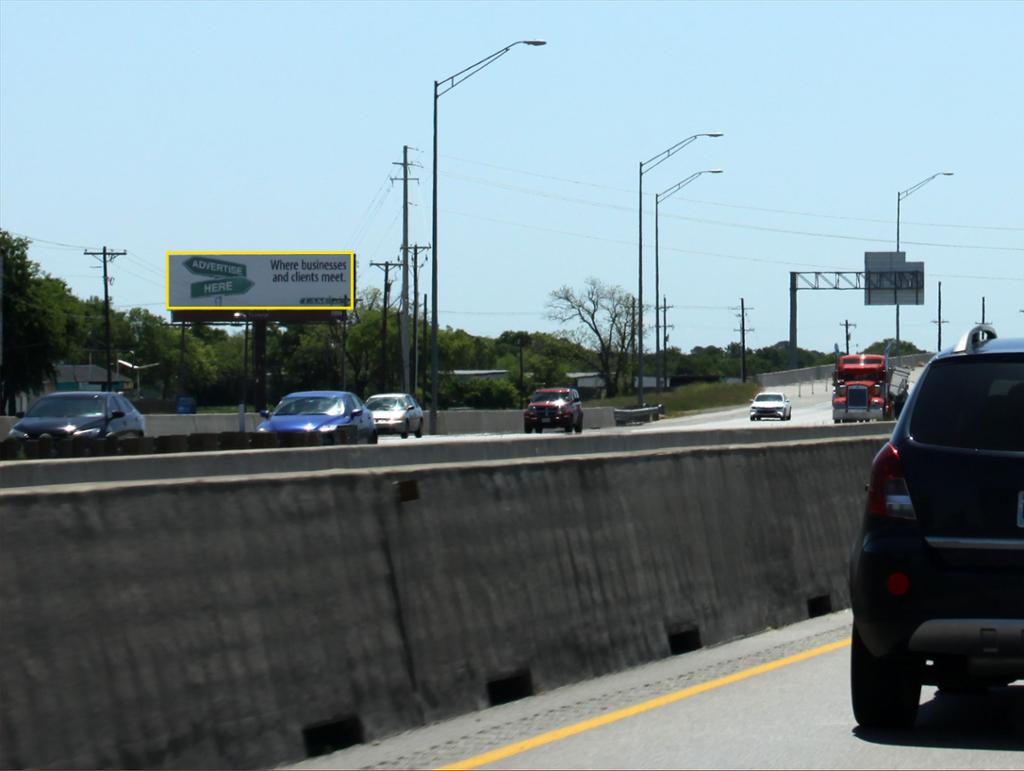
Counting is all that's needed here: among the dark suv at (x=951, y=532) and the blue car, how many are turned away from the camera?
1

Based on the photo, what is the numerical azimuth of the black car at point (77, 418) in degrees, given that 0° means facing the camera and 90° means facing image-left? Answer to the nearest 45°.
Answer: approximately 45°

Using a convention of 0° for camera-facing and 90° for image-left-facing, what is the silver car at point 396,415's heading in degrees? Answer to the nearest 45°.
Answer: approximately 45°

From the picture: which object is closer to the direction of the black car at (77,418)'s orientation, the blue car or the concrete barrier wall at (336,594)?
the concrete barrier wall

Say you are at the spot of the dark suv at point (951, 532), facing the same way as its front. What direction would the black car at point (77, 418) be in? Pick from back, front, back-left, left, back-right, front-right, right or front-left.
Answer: front-left

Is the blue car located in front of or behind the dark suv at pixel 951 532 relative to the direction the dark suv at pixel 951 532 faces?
in front

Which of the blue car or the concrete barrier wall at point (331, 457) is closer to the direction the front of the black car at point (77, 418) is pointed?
the concrete barrier wall

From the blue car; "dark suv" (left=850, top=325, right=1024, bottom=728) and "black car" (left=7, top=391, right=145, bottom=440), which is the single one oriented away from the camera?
the dark suv

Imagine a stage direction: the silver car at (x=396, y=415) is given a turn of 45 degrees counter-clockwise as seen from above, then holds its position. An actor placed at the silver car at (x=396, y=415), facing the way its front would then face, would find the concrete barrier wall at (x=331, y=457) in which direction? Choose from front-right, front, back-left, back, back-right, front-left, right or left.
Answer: front

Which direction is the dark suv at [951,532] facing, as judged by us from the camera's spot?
facing away from the viewer

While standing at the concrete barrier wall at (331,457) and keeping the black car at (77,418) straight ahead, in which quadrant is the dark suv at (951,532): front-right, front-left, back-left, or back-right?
back-left

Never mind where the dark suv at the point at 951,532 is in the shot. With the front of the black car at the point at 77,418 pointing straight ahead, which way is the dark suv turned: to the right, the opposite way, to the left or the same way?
the opposite way

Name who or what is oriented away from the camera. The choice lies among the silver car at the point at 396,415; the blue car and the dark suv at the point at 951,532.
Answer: the dark suv

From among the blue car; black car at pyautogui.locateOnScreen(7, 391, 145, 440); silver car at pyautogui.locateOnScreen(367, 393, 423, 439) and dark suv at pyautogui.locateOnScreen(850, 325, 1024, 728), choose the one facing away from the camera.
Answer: the dark suv

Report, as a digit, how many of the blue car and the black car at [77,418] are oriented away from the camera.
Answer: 0

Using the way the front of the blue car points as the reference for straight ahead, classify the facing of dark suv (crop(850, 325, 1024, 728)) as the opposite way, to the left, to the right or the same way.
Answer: the opposite way
